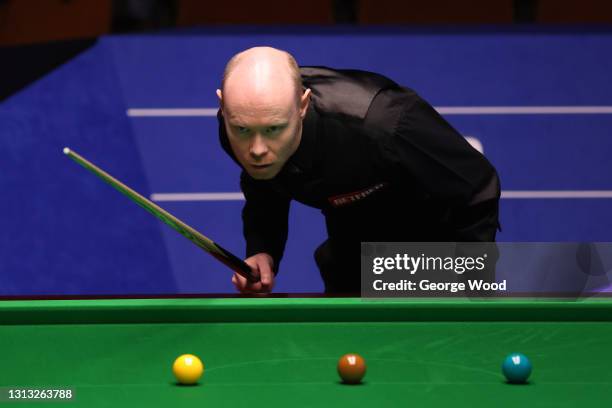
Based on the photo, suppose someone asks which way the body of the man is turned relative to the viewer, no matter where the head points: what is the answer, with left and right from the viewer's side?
facing the viewer and to the left of the viewer

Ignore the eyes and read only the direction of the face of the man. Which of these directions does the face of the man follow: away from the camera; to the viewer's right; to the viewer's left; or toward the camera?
toward the camera
